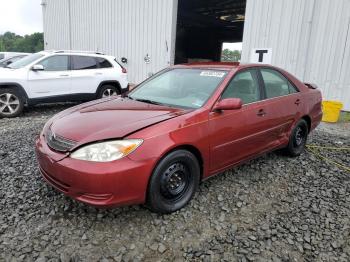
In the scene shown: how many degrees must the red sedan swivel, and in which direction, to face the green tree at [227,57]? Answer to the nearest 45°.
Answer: approximately 135° to its right

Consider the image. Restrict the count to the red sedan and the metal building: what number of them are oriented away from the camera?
0

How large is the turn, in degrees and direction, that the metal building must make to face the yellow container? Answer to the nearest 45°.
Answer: approximately 45° to its left

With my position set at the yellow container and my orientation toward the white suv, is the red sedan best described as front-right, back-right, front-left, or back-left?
front-left

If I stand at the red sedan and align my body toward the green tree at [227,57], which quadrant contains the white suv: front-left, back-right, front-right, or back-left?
front-left

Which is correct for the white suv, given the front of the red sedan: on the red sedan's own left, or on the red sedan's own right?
on the red sedan's own right

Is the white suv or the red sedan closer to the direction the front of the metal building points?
the red sedan

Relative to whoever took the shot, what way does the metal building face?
facing the viewer

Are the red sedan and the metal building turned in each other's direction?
no

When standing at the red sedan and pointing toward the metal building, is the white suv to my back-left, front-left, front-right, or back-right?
front-left

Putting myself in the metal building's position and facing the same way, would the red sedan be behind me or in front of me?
in front

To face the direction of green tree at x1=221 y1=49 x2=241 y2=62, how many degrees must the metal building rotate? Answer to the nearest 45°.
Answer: approximately 180°

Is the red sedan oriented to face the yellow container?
no
